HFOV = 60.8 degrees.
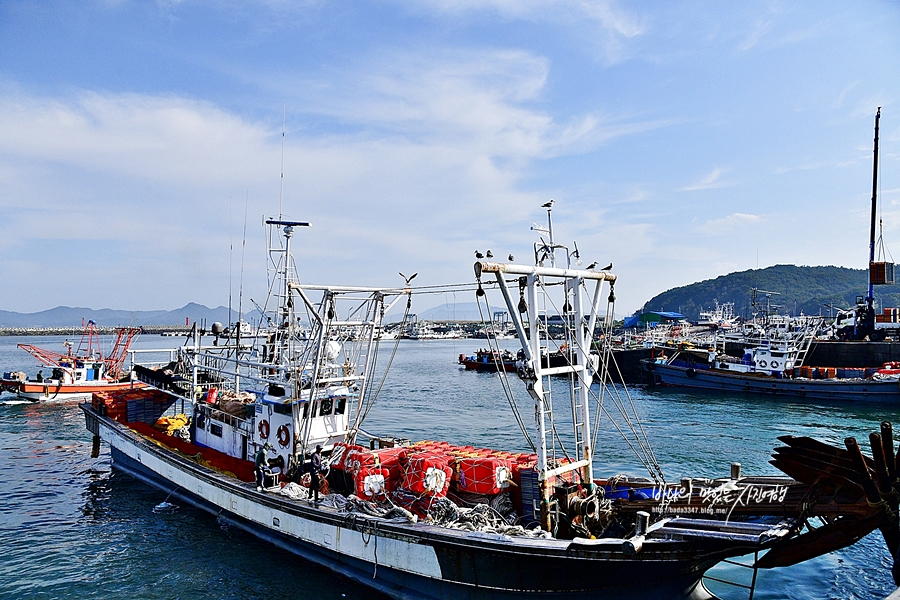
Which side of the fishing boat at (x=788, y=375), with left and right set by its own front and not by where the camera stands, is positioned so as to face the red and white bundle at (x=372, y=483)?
left

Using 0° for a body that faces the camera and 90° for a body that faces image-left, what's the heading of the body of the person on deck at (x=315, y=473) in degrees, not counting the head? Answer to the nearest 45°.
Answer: approximately 315°

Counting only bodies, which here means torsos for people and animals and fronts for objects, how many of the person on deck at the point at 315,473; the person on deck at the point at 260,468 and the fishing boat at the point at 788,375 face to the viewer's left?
1

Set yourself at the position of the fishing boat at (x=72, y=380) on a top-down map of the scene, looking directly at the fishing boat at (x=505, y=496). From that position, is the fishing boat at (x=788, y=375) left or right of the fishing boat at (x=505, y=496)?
left

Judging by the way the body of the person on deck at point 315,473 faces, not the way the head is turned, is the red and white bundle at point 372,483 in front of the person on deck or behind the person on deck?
in front

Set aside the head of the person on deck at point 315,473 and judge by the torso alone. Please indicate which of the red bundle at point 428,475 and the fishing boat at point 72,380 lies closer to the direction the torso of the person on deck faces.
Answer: the red bundle
